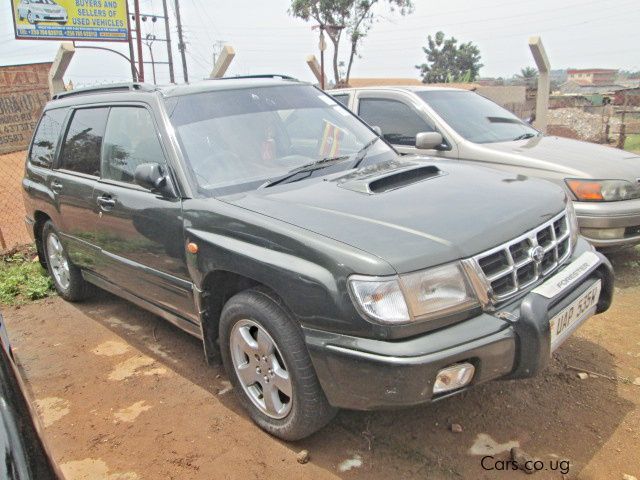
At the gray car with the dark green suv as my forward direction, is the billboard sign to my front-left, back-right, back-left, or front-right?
back-right

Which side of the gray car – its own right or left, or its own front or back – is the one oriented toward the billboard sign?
back

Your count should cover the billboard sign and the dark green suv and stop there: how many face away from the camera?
0

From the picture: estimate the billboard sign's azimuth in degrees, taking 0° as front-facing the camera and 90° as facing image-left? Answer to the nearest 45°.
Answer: approximately 0°

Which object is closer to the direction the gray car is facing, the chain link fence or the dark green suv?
the dark green suv

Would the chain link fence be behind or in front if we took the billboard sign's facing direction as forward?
in front

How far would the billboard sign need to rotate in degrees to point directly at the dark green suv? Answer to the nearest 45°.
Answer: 0° — it already faces it
